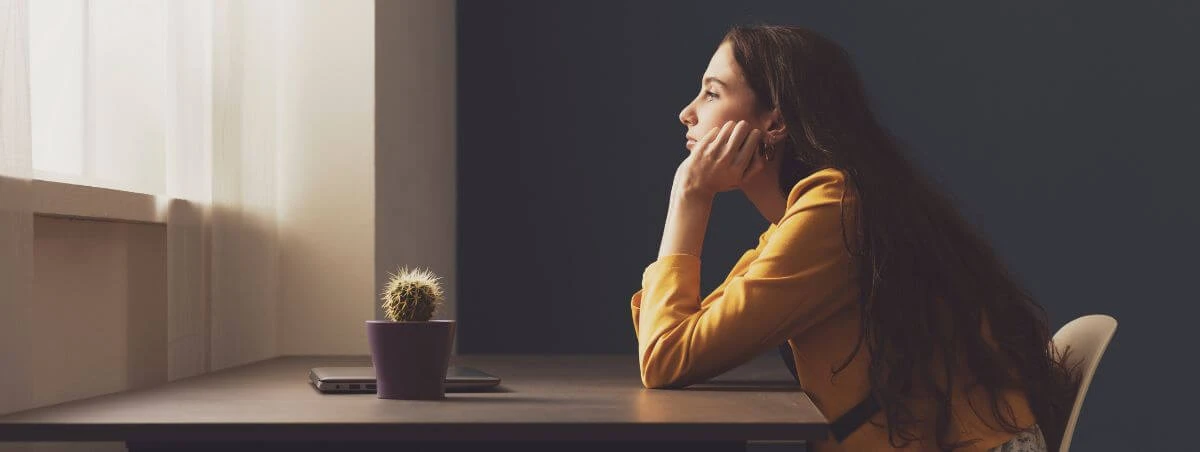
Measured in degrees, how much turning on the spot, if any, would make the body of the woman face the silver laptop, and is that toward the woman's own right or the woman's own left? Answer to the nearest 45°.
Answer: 0° — they already face it

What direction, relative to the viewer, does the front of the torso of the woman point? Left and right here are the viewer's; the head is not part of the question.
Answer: facing to the left of the viewer

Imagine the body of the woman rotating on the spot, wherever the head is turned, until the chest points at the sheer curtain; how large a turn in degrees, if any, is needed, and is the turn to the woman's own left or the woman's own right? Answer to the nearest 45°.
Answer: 0° — they already face it

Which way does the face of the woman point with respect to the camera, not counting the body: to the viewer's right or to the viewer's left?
to the viewer's left

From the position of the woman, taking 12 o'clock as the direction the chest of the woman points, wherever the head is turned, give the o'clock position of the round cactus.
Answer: The round cactus is roughly at 11 o'clock from the woman.
